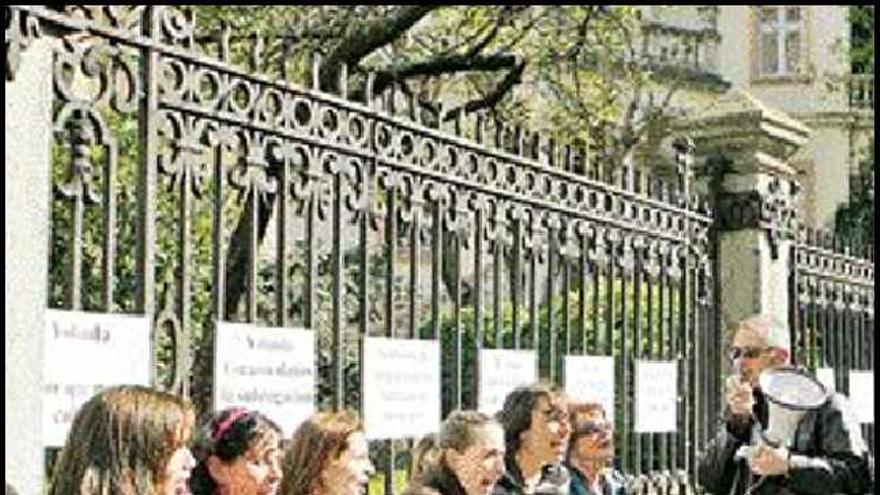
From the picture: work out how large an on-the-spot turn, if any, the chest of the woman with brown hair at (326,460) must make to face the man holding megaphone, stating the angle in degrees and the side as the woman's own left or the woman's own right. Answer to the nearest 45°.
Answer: approximately 45° to the woman's own left

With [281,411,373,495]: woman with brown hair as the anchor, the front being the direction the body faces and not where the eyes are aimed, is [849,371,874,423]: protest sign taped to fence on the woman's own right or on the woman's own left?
on the woman's own left
